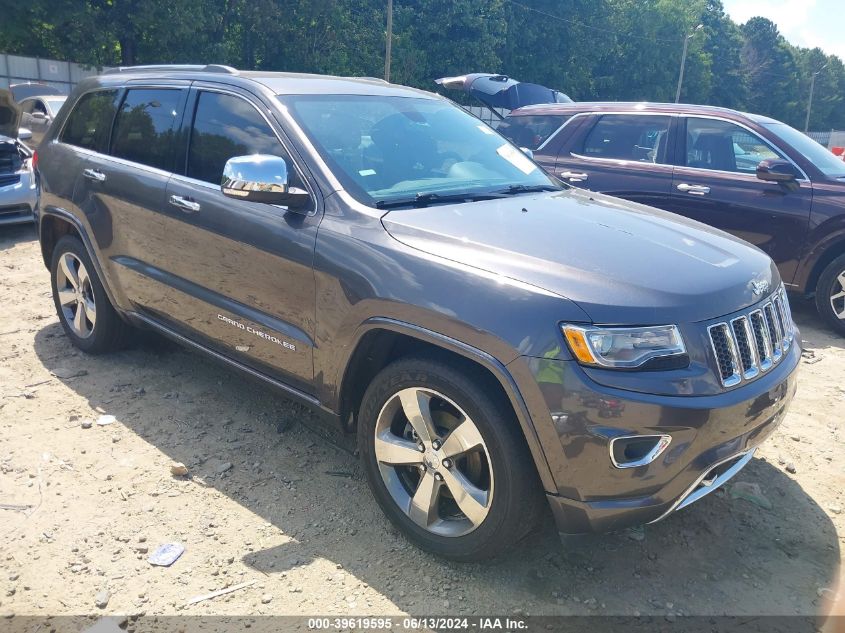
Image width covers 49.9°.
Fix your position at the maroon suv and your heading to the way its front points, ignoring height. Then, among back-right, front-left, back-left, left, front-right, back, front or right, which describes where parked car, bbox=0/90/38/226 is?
back-right

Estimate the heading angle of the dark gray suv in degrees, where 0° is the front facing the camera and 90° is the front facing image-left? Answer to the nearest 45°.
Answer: approximately 315°

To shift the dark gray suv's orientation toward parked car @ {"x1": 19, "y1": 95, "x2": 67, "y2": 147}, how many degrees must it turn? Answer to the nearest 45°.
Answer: approximately 180°

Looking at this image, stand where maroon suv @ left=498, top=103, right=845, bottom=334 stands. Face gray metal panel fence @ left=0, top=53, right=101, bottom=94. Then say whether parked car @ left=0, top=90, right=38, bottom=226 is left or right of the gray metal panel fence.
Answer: left

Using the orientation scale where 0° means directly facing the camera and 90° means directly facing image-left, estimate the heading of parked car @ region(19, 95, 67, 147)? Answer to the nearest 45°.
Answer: approximately 315°

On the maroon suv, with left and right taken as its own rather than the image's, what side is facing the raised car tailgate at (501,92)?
back

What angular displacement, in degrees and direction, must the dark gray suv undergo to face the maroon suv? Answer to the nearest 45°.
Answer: approximately 90° to its left

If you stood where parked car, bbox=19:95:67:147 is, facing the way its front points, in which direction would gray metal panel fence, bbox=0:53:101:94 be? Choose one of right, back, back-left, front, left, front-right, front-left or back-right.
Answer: back-left

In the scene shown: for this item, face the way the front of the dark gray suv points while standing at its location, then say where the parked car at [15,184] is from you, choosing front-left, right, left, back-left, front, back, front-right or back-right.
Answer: back

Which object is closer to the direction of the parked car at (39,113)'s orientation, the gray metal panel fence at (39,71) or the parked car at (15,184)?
the parked car

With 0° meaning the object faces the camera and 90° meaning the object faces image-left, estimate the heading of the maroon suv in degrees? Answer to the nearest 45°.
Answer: approximately 315°
